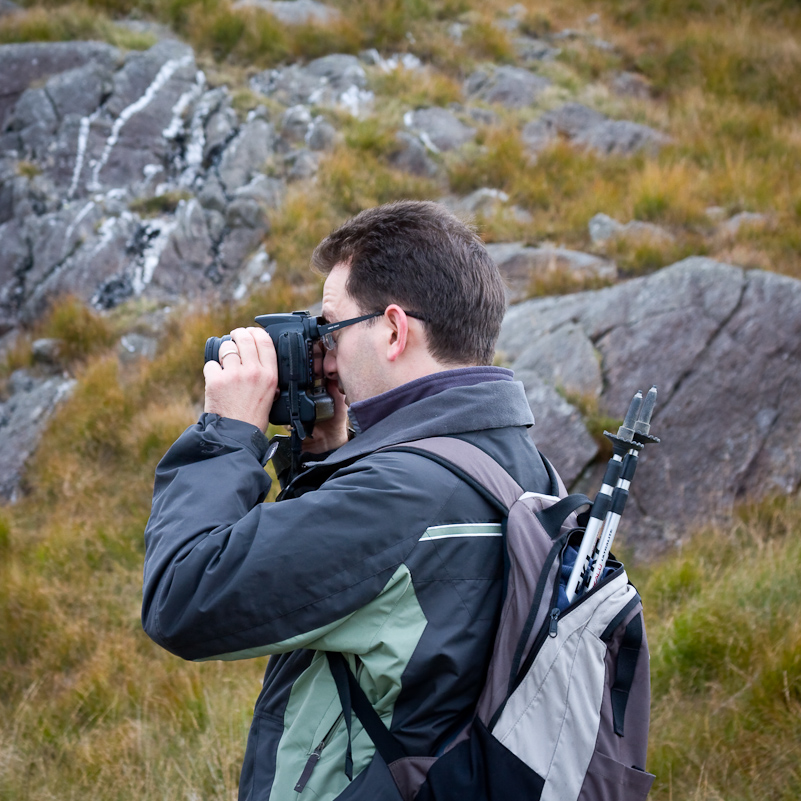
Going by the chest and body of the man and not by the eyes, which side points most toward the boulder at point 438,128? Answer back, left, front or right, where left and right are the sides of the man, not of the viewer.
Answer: right

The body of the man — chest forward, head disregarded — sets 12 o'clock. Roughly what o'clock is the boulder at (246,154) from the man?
The boulder is roughly at 3 o'clock from the man.

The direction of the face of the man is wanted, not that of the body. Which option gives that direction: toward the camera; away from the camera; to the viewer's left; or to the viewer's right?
to the viewer's left

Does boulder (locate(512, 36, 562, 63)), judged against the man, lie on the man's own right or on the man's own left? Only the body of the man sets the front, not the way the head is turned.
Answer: on the man's own right

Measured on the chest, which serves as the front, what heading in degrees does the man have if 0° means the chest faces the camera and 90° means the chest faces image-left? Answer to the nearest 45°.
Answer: approximately 90°

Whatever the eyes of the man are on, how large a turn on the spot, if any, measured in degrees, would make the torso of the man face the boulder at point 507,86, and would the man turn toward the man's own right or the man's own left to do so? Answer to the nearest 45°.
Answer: approximately 90° to the man's own right

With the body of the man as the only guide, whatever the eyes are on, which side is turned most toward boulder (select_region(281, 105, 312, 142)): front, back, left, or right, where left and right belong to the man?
right

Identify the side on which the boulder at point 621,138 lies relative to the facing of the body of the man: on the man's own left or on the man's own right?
on the man's own right
